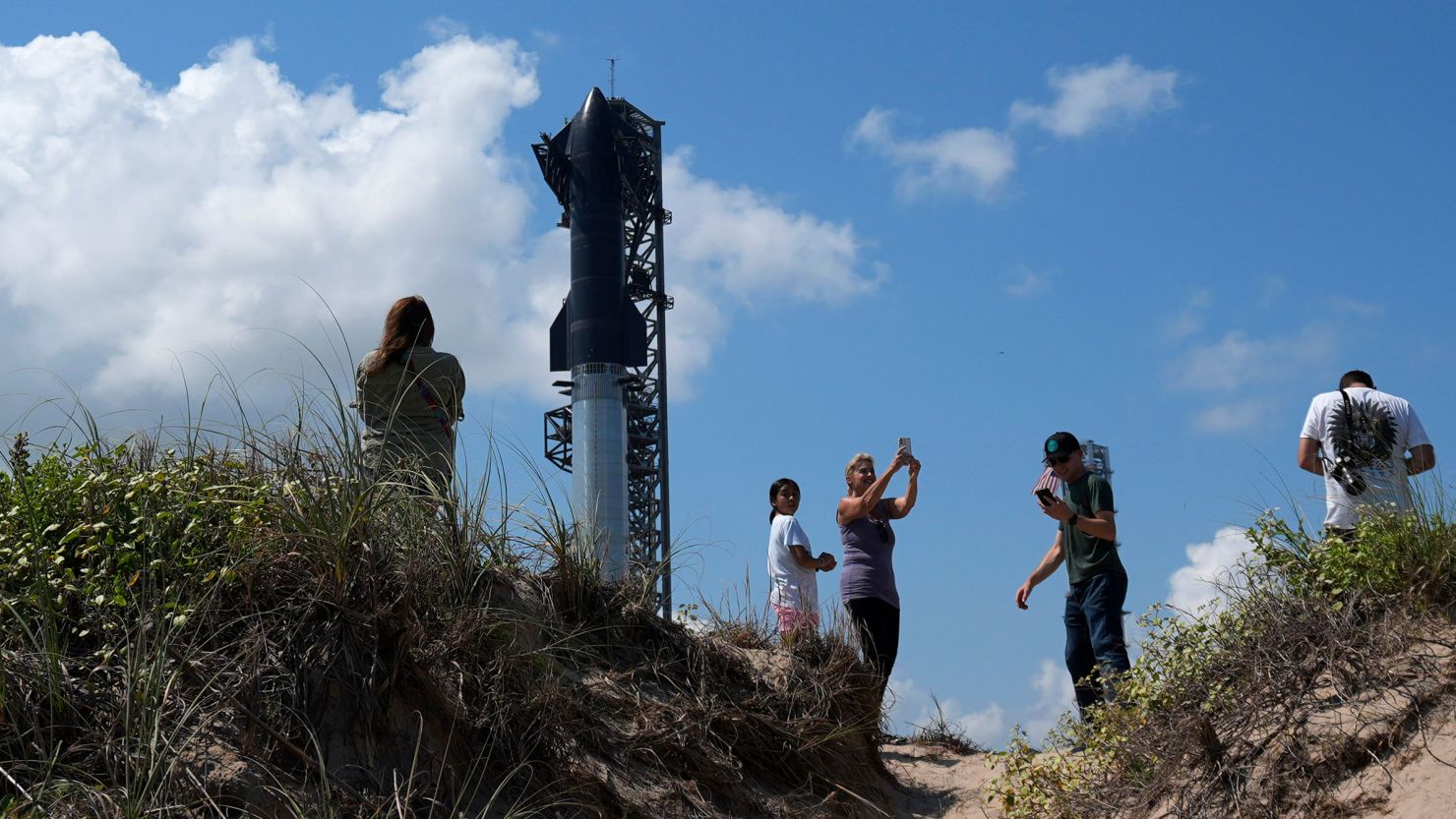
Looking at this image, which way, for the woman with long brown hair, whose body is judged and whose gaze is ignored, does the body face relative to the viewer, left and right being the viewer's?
facing away from the viewer

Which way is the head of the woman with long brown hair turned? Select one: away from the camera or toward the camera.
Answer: away from the camera

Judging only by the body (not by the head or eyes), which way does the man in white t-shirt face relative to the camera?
away from the camera

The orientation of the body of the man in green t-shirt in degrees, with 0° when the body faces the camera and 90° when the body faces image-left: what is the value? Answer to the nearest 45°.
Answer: approximately 45°

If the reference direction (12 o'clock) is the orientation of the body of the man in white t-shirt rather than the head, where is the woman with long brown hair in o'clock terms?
The woman with long brown hair is roughly at 8 o'clock from the man in white t-shirt.
